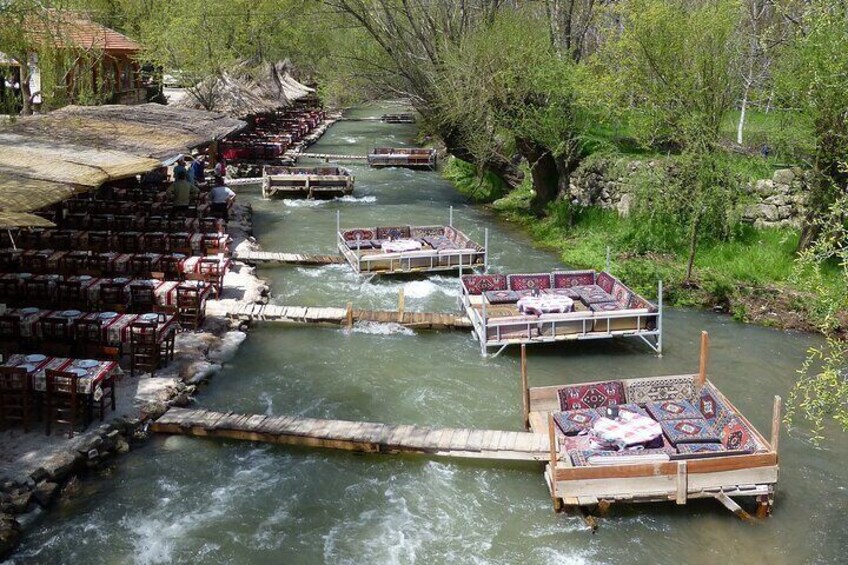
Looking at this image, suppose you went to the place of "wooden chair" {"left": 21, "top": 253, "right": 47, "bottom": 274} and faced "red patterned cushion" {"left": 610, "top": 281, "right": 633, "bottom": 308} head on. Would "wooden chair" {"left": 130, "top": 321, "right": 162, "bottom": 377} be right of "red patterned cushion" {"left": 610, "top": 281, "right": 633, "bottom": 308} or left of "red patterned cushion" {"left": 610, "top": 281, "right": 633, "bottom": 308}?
right

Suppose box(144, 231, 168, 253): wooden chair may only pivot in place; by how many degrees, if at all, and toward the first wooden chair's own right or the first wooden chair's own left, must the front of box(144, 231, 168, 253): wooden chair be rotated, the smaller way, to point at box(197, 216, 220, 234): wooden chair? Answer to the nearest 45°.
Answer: approximately 45° to the first wooden chair's own right

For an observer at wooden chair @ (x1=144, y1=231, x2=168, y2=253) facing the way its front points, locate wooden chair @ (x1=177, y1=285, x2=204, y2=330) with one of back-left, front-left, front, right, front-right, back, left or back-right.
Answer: back

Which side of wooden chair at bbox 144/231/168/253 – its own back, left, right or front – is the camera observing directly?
back

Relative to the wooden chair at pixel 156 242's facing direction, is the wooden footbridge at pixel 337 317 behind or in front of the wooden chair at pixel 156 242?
behind

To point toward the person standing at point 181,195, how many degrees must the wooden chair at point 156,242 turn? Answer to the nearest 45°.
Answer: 0° — it already faces them
